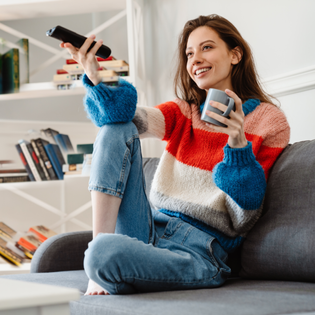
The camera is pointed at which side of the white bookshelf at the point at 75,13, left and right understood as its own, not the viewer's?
front

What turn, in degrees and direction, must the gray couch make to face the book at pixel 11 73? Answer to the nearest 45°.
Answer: approximately 90° to its right

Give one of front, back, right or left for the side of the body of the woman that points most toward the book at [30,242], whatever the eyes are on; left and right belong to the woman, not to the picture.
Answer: right

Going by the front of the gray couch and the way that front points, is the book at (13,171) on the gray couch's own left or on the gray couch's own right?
on the gray couch's own right

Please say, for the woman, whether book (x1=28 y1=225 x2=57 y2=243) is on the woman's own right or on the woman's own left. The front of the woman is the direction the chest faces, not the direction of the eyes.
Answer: on the woman's own right

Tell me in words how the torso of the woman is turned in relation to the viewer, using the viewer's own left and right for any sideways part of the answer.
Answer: facing the viewer and to the left of the viewer
